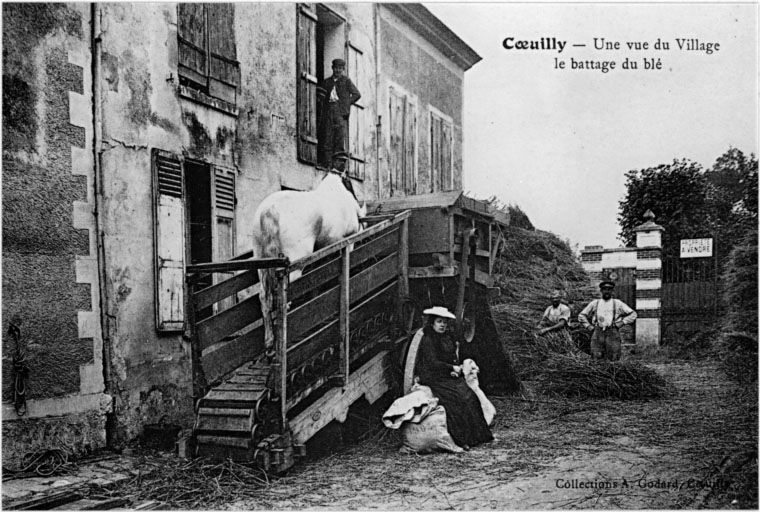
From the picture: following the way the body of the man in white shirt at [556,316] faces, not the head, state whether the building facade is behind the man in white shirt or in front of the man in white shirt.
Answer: in front

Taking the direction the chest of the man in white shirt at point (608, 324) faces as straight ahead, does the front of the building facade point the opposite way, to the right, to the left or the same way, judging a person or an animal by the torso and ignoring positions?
to the left

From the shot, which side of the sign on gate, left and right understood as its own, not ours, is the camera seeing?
front

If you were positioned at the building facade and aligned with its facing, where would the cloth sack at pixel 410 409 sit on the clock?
The cloth sack is roughly at 11 o'clock from the building facade.

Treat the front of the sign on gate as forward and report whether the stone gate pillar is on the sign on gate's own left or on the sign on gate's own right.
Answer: on the sign on gate's own right

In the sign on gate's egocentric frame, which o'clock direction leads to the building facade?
The building facade is roughly at 1 o'clock from the sign on gate.

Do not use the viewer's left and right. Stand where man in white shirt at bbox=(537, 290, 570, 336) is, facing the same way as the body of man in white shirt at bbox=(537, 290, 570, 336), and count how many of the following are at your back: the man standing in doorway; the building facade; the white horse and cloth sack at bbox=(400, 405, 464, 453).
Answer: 0

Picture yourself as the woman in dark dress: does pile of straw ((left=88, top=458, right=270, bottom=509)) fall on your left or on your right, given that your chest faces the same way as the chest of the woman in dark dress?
on your right

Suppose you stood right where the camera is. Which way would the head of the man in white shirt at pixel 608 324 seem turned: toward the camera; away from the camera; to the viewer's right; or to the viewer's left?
toward the camera

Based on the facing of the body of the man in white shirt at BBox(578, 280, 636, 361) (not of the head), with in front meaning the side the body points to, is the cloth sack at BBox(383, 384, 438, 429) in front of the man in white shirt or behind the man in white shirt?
in front

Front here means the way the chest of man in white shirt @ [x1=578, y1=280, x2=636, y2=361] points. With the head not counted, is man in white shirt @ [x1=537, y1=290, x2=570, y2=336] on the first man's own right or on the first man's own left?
on the first man's own right

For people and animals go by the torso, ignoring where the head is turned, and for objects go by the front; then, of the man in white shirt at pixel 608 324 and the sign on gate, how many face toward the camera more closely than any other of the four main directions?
2

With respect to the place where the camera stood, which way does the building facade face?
facing the viewer and to the right of the viewer

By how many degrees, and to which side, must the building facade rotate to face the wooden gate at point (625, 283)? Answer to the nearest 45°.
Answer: approximately 90° to its left

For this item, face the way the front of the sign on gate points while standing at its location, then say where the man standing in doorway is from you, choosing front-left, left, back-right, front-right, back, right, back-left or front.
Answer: front-right

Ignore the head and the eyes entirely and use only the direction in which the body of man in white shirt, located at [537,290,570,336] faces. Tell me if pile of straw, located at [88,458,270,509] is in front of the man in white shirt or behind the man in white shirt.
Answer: in front

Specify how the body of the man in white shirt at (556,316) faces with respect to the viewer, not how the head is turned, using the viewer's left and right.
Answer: facing the viewer and to the left of the viewer
